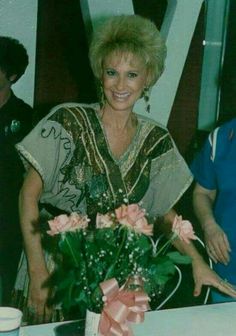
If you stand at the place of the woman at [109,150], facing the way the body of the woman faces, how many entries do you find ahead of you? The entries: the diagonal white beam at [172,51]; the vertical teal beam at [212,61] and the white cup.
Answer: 1

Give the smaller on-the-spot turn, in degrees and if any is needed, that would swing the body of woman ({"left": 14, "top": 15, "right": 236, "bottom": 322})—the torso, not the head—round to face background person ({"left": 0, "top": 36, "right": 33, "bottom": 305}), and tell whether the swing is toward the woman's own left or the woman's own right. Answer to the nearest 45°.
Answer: approximately 135° to the woman's own right

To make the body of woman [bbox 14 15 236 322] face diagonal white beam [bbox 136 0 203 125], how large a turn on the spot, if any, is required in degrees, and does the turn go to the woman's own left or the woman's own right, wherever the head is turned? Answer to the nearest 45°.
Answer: approximately 180°

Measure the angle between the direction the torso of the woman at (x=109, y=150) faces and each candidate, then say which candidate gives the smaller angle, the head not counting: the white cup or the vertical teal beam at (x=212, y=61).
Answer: the white cup

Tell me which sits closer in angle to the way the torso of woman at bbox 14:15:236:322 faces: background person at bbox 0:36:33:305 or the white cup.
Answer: the white cup

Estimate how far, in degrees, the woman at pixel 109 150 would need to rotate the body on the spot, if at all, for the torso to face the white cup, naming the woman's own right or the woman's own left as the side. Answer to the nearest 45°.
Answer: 0° — they already face it

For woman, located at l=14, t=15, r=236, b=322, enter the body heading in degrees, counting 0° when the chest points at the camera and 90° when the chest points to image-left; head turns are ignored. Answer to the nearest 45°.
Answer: approximately 0°

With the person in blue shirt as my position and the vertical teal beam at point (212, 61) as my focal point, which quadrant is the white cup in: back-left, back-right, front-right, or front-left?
back-left

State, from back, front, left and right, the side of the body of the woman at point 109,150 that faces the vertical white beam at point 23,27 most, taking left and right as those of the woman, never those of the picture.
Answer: back

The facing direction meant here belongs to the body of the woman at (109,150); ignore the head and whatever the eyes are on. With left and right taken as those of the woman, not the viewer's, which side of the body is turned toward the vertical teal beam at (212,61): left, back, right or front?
back
